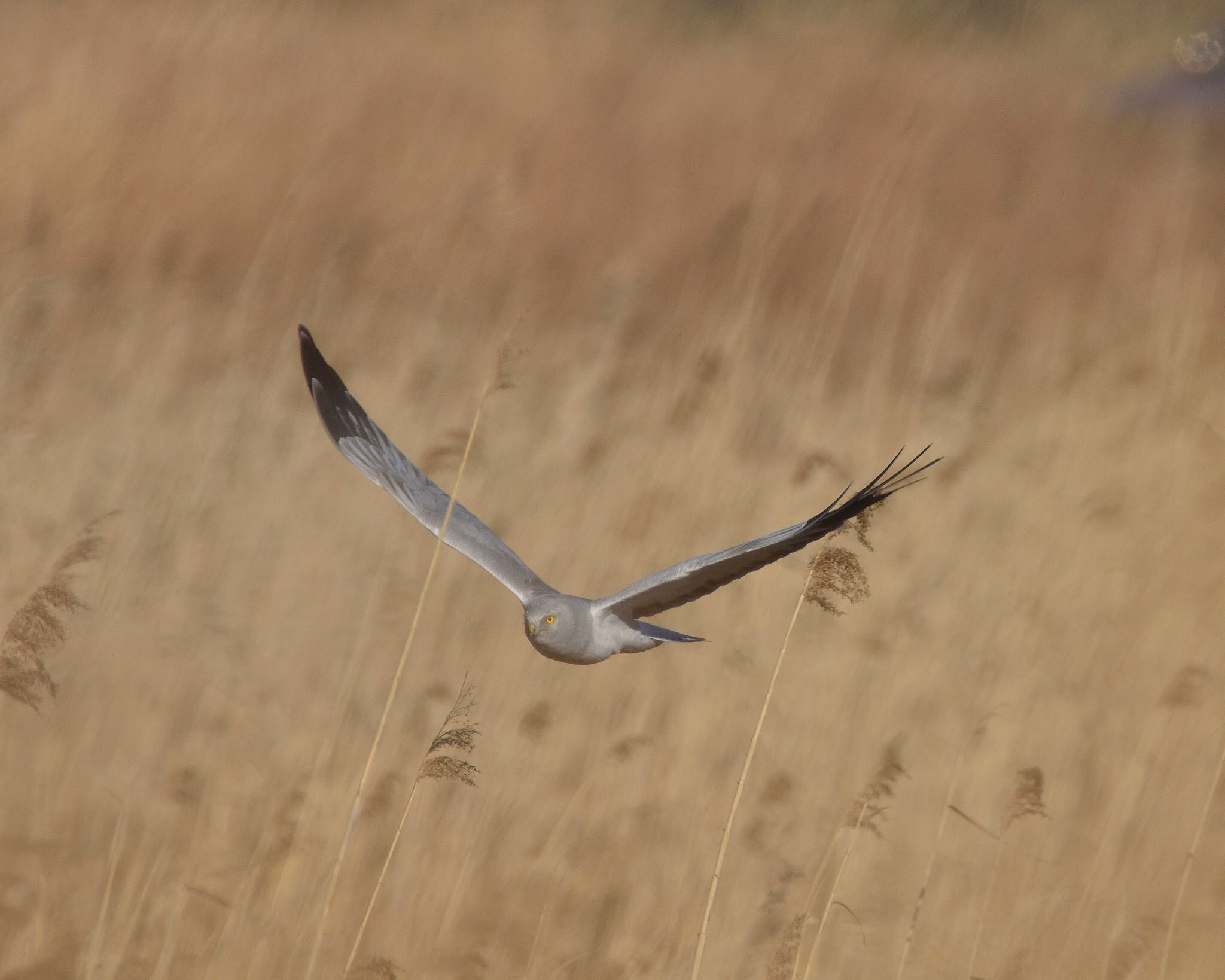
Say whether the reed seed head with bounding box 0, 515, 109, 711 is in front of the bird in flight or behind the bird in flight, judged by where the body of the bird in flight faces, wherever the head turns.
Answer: in front

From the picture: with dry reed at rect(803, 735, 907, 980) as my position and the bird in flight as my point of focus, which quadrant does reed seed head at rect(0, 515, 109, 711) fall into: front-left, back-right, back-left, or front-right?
front-left

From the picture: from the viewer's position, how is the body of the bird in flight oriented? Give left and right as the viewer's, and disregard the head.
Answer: facing the viewer and to the left of the viewer

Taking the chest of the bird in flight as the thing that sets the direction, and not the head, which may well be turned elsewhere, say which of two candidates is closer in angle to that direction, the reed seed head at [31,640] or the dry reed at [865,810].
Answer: the reed seed head
